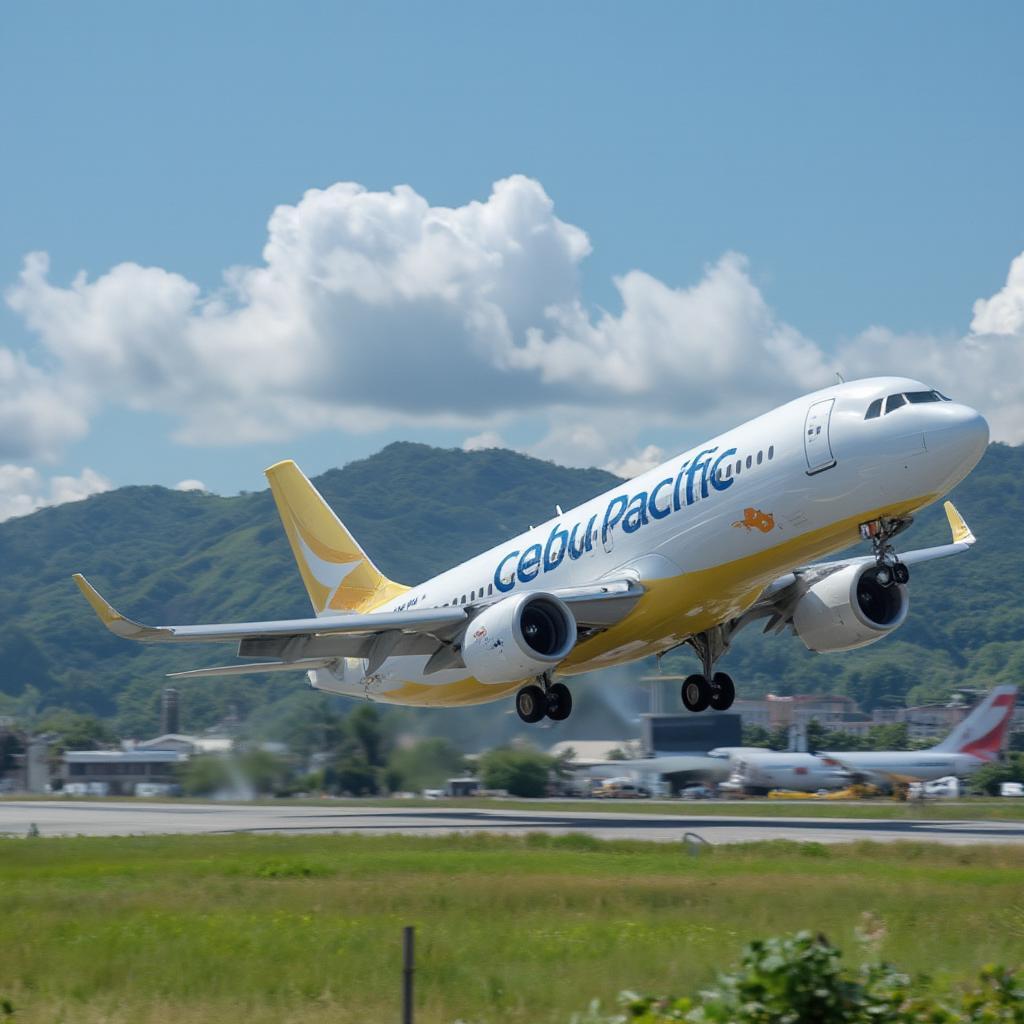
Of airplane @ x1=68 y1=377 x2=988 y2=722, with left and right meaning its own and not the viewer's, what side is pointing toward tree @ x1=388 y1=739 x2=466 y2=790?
back

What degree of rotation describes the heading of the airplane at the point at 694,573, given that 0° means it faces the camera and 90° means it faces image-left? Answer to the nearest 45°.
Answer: approximately 315°

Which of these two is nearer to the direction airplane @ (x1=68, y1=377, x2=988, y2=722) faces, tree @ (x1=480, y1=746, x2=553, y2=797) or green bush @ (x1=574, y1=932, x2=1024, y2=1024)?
the green bush

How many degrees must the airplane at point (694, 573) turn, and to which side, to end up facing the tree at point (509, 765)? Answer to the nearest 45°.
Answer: approximately 135° to its left

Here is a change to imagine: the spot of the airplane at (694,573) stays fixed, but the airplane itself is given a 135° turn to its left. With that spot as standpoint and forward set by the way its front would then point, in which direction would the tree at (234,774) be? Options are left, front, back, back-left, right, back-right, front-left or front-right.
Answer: front-left

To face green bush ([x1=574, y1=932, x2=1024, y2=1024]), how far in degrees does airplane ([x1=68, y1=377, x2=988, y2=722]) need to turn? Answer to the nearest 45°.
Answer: approximately 45° to its right
